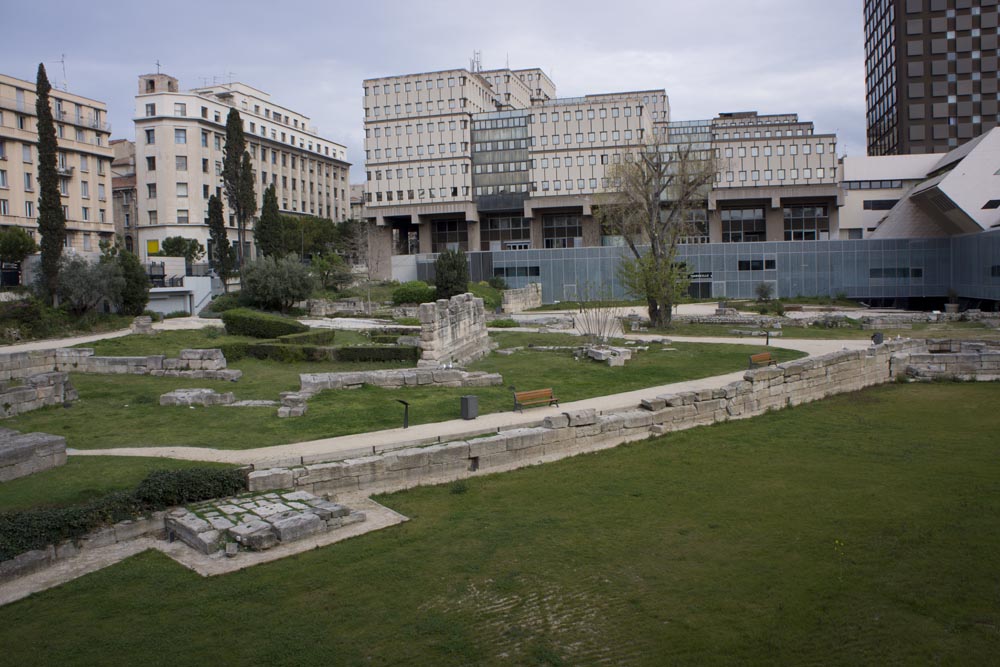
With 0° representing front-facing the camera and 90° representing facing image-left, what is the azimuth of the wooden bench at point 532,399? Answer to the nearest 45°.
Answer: approximately 315°

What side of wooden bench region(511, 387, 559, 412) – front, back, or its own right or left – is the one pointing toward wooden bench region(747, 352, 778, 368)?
left

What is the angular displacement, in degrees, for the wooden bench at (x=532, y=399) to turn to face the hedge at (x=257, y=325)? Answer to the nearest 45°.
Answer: approximately 180°

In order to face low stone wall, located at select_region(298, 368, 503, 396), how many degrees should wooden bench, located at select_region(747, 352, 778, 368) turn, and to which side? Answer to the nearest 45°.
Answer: approximately 90° to its right

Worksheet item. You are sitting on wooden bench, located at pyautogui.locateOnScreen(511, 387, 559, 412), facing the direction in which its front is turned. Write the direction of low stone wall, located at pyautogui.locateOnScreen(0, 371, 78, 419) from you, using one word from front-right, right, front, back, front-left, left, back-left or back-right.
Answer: back-right

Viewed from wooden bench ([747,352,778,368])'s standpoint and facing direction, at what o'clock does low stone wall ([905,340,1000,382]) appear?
The low stone wall is roughly at 10 o'clock from the wooden bench.

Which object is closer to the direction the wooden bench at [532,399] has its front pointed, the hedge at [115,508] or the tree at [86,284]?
the hedge

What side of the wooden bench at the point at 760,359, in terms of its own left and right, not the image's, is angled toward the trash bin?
right

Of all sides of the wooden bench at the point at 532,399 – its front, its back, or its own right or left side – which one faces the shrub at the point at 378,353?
back

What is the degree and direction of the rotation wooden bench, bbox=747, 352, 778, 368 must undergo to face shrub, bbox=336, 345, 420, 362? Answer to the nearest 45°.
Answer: approximately 135° to its right

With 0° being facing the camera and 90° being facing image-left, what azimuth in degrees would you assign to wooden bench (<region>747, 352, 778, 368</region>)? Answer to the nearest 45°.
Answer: approximately 315°

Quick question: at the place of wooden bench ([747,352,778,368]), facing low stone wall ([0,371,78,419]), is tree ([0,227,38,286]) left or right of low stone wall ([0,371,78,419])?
right

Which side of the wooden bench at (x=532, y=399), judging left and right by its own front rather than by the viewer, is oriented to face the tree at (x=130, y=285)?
back
